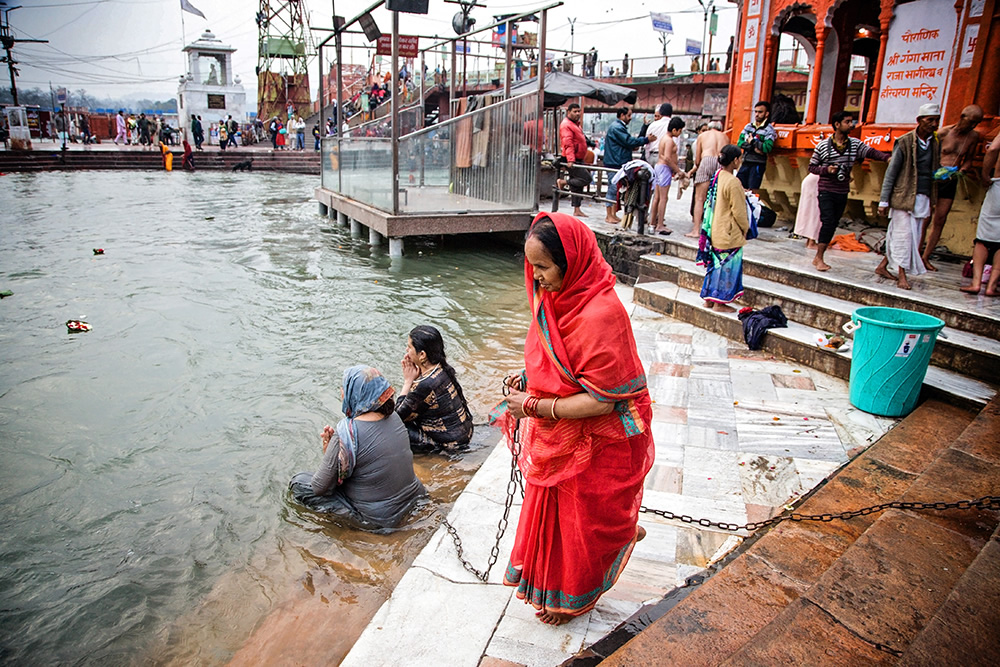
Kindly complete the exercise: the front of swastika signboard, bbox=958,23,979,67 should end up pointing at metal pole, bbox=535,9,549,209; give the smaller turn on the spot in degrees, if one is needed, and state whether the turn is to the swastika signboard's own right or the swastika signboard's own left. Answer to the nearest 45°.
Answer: approximately 45° to the swastika signboard's own right

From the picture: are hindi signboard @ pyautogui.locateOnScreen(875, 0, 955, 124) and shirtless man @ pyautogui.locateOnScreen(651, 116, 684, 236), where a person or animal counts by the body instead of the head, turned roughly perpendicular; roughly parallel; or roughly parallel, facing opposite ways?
roughly perpendicular

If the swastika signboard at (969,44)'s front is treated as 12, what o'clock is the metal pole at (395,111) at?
The metal pole is roughly at 1 o'clock from the swastika signboard.

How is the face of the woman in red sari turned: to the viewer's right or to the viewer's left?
to the viewer's left

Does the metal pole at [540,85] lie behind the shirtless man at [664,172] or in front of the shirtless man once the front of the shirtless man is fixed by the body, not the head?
behind

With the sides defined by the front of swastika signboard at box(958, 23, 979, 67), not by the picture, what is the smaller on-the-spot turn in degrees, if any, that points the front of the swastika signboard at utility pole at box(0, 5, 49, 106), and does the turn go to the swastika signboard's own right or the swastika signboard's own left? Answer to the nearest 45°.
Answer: approximately 45° to the swastika signboard's own right

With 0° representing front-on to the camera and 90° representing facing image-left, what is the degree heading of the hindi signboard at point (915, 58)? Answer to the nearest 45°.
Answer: approximately 0°

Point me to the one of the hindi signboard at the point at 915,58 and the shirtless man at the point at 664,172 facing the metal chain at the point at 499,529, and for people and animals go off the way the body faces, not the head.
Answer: the hindi signboard
